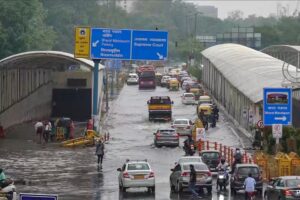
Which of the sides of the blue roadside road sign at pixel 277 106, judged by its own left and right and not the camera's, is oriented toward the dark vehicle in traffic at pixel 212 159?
right

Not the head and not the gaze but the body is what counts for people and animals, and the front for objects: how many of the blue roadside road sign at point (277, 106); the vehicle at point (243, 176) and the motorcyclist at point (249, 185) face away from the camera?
2

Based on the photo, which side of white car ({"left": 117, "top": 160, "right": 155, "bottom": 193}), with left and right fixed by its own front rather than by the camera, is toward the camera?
back

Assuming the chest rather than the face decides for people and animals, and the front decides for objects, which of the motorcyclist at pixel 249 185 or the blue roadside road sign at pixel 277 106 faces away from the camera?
the motorcyclist

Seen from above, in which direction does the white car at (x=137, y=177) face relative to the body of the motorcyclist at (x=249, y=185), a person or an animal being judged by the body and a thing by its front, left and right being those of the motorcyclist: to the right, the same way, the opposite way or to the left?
the same way

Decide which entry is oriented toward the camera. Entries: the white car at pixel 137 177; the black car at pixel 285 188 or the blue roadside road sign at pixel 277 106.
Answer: the blue roadside road sign

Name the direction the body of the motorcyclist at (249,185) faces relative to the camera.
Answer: away from the camera

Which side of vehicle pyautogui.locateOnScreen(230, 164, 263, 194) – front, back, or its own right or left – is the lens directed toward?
back

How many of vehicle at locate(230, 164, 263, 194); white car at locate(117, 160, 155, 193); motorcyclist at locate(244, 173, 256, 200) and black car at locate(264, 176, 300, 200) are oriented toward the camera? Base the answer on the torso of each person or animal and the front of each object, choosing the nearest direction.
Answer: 0

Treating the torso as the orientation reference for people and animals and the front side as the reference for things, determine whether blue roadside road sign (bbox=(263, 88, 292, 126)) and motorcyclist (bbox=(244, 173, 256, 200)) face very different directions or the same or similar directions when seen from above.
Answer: very different directions

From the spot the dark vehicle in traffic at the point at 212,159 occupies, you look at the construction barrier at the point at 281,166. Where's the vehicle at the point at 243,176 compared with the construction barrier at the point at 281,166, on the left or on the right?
right

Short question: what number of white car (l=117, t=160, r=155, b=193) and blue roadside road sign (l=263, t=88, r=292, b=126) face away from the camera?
1

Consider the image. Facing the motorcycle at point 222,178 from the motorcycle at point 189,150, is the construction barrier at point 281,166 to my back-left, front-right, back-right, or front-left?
front-left

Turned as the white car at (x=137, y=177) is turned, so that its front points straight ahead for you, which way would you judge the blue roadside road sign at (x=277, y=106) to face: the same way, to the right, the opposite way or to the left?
the opposite way
